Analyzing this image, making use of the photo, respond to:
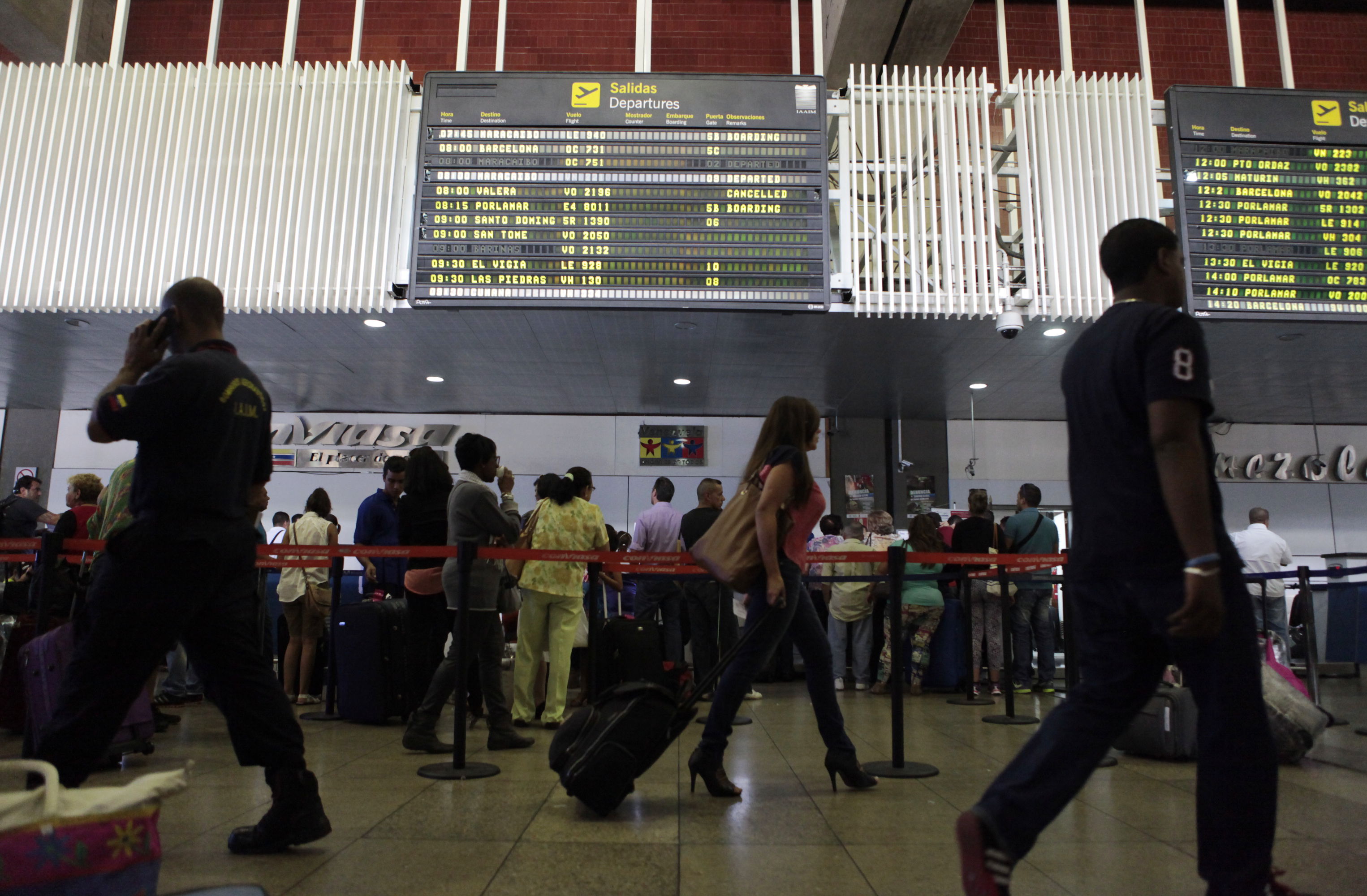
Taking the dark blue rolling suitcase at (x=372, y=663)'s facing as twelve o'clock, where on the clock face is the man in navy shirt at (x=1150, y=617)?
The man in navy shirt is roughly at 10 o'clock from the dark blue rolling suitcase.

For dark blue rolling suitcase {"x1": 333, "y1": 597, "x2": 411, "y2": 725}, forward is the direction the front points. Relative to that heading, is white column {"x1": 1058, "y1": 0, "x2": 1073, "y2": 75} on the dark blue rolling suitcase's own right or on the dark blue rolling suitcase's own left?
on the dark blue rolling suitcase's own left

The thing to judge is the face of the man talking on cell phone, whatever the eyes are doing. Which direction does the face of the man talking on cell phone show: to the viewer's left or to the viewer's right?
to the viewer's left

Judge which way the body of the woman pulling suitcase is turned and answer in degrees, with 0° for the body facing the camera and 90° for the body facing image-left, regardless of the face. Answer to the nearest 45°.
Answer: approximately 270°

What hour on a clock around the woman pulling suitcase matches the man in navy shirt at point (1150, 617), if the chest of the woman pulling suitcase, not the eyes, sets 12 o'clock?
The man in navy shirt is roughly at 2 o'clock from the woman pulling suitcase.

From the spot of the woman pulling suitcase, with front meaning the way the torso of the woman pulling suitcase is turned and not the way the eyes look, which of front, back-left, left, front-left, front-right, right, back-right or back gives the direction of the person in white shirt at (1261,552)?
front-left
